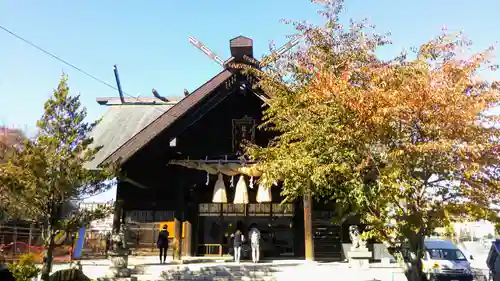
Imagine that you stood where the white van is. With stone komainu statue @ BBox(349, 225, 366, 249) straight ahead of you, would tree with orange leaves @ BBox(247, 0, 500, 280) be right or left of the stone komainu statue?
left

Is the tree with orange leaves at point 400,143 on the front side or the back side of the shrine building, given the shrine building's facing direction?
on the front side

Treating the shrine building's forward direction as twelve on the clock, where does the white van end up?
The white van is roughly at 11 o'clock from the shrine building.

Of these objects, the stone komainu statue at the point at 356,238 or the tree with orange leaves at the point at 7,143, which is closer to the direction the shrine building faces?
the stone komainu statue

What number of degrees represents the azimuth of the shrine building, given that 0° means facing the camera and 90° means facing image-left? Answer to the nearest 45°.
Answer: approximately 315°

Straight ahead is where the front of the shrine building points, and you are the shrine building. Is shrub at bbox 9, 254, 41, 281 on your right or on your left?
on your right

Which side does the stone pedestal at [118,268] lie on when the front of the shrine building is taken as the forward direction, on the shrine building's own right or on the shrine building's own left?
on the shrine building's own right

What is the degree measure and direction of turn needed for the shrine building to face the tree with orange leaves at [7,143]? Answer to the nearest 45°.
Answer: approximately 90° to its right
